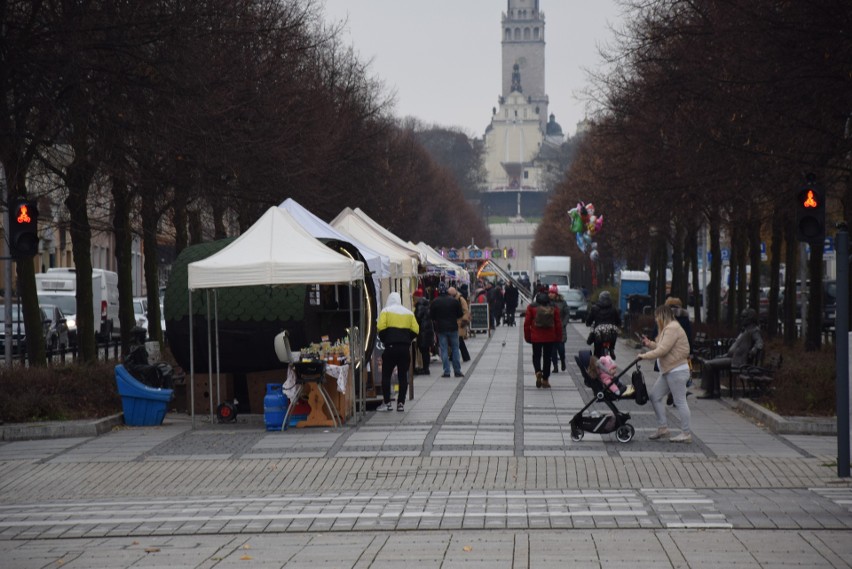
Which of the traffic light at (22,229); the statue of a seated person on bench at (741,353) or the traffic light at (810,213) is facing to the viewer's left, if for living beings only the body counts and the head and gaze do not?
the statue of a seated person on bench

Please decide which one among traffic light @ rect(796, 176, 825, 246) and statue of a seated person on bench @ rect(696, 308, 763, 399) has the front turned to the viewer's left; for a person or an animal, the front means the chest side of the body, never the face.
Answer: the statue of a seated person on bench

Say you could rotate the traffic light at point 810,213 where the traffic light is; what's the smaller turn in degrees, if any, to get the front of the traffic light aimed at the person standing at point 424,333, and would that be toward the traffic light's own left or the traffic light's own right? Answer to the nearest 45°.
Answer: approximately 135° to the traffic light's own right

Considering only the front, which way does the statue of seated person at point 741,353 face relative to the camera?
to the viewer's left

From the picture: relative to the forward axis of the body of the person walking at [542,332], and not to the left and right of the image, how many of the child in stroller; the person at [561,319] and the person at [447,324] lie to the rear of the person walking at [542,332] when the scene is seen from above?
1

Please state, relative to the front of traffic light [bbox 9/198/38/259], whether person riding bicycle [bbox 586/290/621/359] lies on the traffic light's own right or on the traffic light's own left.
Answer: on the traffic light's own left

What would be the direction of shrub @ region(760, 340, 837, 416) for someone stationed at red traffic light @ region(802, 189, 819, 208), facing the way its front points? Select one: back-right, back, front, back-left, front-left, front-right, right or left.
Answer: back

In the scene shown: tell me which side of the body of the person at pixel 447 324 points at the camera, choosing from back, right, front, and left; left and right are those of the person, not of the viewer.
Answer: back

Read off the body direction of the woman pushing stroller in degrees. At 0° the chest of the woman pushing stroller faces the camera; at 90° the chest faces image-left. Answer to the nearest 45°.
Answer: approximately 90°

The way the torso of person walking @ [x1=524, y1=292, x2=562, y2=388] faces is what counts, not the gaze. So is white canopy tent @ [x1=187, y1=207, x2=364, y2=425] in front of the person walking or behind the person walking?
behind
